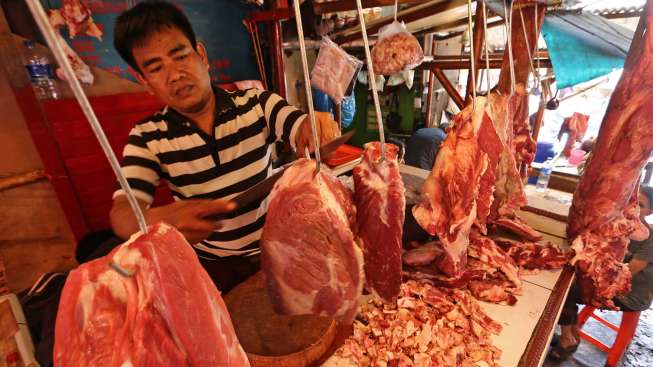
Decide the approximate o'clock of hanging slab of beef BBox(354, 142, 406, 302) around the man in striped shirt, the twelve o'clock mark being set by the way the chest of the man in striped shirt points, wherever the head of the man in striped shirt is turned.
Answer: The hanging slab of beef is roughly at 11 o'clock from the man in striped shirt.

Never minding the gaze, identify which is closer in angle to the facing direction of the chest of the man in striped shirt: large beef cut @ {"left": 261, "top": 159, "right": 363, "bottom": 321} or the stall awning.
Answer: the large beef cut

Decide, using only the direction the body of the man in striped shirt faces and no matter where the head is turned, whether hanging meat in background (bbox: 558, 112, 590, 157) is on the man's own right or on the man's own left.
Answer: on the man's own left

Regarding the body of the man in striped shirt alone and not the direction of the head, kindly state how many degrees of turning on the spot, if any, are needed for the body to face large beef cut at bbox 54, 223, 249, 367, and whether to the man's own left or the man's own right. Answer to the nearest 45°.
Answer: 0° — they already face it

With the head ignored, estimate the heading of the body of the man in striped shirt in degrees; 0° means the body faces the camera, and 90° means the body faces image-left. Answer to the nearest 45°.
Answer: approximately 0°

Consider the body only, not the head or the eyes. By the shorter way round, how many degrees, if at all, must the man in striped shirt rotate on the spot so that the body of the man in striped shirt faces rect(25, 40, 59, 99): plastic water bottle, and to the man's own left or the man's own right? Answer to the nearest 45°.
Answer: approximately 135° to the man's own right

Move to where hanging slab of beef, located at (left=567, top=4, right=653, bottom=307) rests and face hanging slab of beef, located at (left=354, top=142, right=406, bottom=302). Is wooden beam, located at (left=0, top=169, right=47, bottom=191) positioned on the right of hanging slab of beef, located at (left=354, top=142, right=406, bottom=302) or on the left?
right

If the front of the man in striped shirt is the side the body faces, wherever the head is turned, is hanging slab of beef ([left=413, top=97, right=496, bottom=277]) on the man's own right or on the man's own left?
on the man's own left

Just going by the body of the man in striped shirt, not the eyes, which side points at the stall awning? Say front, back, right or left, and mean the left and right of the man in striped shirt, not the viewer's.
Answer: left
